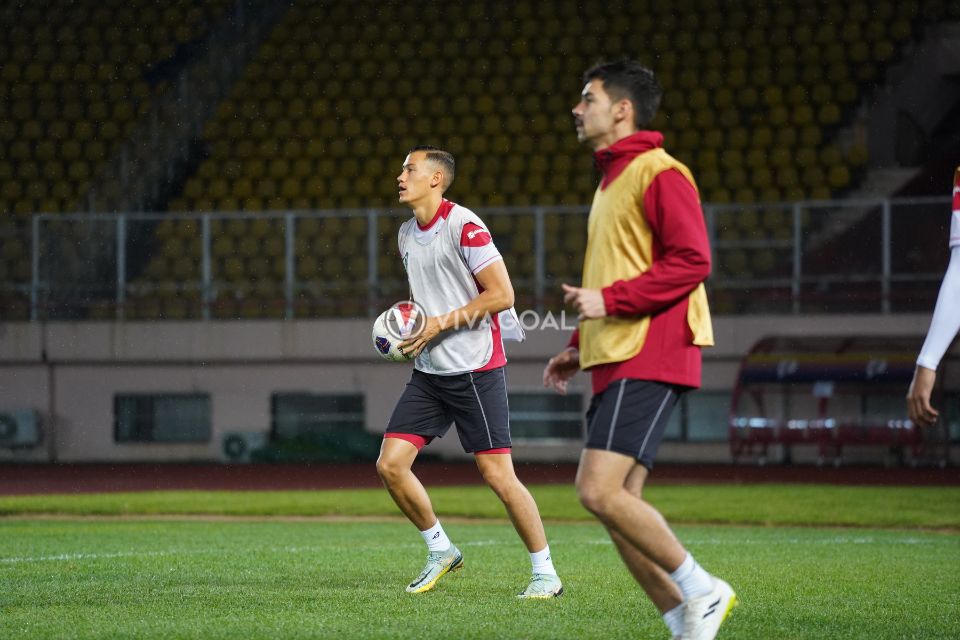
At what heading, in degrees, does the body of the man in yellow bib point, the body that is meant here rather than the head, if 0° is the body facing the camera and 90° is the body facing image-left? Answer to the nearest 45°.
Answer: approximately 90°

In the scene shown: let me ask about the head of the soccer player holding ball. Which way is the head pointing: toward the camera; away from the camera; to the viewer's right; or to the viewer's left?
to the viewer's left

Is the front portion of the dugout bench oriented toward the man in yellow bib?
yes

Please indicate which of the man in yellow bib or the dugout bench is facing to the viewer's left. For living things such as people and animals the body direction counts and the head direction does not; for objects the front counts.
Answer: the man in yellow bib

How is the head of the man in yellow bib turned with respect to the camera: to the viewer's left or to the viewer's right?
to the viewer's left

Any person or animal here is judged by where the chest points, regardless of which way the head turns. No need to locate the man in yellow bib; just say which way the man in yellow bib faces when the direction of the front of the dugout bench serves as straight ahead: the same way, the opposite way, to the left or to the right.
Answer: to the right

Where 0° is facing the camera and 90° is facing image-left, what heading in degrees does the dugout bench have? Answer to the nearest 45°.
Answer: approximately 0°

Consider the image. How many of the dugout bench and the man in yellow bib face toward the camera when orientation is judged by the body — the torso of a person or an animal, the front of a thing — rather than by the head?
1

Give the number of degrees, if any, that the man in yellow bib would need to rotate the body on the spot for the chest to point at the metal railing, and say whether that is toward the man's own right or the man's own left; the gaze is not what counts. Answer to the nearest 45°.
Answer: approximately 90° to the man's own right

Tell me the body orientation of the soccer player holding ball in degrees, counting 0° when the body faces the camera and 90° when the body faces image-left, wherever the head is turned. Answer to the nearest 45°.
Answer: approximately 45°

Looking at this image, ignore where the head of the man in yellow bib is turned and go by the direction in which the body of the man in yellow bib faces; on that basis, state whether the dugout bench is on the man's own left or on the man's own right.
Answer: on the man's own right
